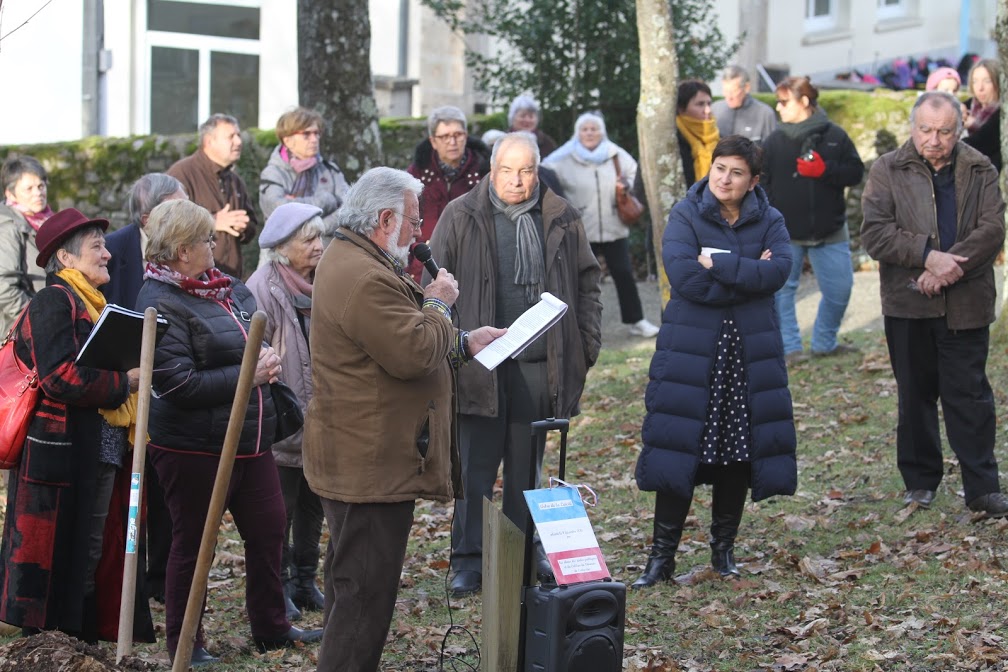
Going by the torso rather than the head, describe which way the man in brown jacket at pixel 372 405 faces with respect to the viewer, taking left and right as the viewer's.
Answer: facing to the right of the viewer

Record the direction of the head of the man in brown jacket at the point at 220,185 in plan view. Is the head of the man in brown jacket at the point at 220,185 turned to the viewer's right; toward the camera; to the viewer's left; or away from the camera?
to the viewer's right

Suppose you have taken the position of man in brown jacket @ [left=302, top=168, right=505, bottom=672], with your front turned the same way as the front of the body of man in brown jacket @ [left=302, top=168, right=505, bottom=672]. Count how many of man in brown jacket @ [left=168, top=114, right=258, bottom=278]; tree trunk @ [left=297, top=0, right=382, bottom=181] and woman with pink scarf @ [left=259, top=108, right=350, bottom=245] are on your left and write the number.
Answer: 3

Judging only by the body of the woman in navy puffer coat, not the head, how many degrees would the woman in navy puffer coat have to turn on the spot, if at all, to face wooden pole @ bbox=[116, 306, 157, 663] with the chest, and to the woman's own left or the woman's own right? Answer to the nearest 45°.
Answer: approximately 45° to the woman's own right

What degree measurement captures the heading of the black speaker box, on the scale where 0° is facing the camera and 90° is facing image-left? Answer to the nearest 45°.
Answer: approximately 315°

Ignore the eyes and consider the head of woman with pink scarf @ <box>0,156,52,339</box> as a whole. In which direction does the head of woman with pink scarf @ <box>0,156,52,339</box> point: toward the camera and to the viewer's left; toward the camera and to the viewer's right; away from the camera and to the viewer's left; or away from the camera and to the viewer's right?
toward the camera and to the viewer's right

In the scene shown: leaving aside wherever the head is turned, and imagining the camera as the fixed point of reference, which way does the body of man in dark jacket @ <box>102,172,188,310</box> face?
to the viewer's right

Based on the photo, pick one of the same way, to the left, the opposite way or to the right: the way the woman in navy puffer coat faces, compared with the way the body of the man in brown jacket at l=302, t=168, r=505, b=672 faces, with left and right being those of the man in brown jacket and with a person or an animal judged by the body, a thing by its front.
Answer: to the right

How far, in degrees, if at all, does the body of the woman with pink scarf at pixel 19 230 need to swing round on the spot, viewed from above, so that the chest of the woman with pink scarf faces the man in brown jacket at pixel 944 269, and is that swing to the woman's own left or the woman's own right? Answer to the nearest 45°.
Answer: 0° — they already face them

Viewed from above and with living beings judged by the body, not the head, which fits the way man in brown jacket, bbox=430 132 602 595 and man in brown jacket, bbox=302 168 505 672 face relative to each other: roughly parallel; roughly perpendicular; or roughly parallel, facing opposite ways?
roughly perpendicular
